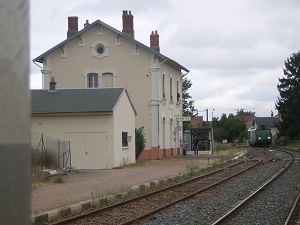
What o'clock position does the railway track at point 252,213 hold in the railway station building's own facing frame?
The railway track is roughly at 3 o'clock from the railway station building.

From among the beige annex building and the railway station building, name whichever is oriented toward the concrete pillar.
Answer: the beige annex building

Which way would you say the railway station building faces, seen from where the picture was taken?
facing to the right of the viewer

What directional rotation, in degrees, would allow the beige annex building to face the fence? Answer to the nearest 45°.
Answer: approximately 45° to its right

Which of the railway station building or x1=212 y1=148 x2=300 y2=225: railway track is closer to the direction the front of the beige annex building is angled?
the railway track

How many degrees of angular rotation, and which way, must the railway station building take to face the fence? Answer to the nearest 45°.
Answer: approximately 90° to its right

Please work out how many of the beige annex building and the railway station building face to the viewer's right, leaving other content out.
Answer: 1

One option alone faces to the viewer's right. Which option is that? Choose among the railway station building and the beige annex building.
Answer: the railway station building

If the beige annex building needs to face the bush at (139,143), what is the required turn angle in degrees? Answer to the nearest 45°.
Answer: approximately 135° to its left

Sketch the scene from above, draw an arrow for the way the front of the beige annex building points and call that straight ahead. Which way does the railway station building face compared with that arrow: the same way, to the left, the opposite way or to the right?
to the left

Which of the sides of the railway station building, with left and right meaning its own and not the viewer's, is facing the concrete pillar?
right

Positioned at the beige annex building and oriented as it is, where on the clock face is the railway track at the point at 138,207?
The railway track is roughly at 12 o'clock from the beige annex building.
